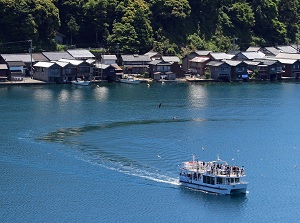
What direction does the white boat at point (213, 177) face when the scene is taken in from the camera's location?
facing the viewer and to the right of the viewer
